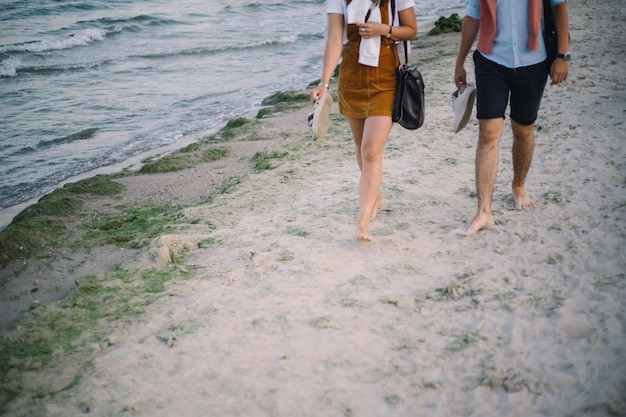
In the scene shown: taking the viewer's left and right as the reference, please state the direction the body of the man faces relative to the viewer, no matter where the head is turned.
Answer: facing the viewer

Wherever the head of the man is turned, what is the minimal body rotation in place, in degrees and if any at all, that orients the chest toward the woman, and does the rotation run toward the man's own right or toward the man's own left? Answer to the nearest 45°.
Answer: approximately 90° to the man's own right
